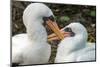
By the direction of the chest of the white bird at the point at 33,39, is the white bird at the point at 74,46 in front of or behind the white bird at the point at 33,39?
in front
